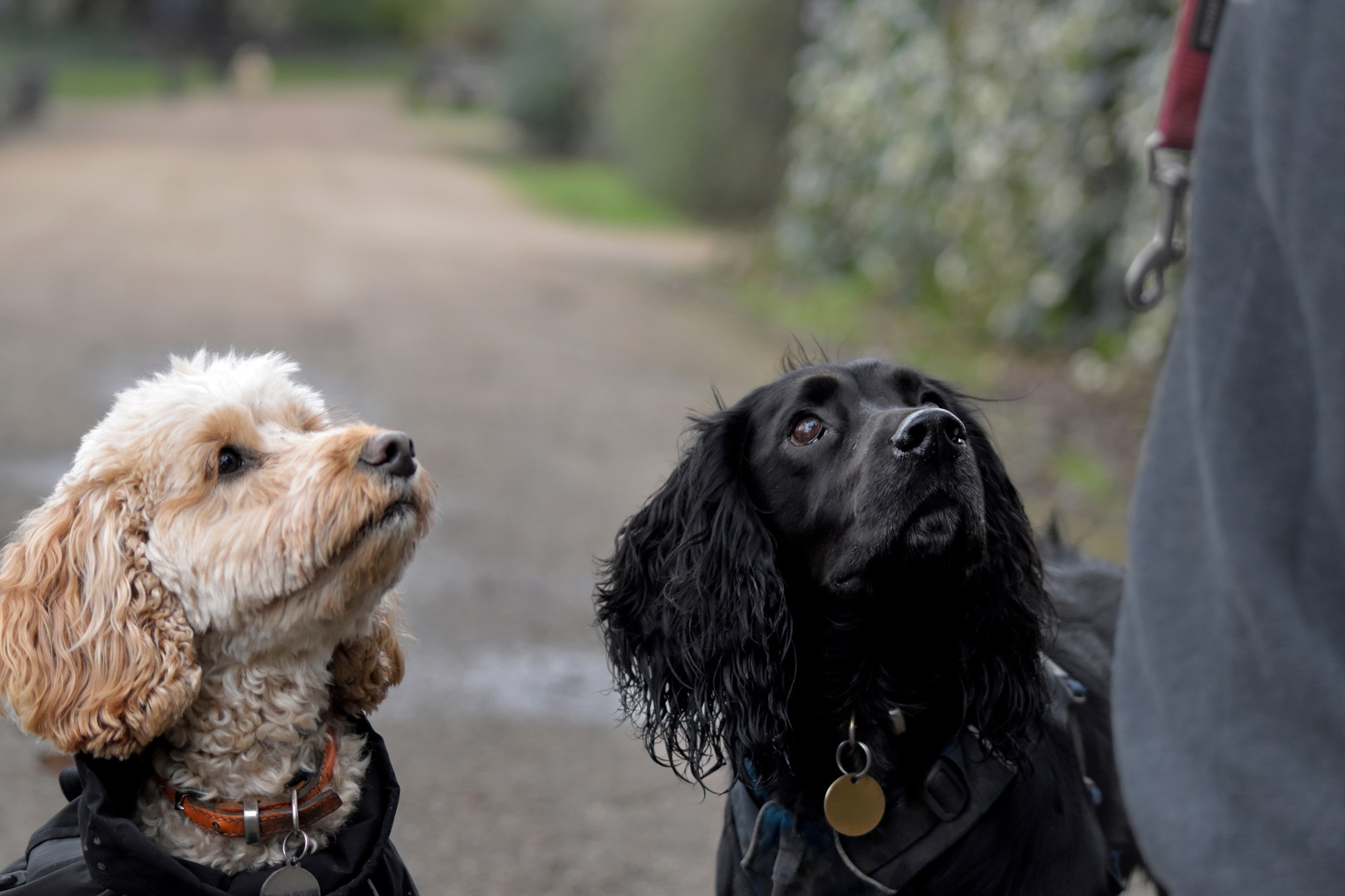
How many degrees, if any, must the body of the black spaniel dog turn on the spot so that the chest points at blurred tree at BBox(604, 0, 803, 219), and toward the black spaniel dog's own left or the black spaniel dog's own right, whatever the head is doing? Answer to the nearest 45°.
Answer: approximately 180°

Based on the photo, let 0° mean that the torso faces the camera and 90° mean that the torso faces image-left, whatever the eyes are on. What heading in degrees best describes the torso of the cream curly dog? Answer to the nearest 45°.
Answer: approximately 315°

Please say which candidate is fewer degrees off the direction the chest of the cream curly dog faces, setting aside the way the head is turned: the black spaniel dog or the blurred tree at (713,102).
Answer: the black spaniel dog

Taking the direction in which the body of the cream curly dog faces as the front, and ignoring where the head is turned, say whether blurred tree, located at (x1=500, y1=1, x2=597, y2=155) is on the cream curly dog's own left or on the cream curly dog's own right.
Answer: on the cream curly dog's own left

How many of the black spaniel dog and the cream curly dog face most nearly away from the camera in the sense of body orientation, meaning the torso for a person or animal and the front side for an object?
0

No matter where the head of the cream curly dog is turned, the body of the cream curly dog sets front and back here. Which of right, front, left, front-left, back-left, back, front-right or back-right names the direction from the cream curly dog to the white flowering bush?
left

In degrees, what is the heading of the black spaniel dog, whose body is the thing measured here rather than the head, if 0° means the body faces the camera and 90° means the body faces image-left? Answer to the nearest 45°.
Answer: approximately 0°

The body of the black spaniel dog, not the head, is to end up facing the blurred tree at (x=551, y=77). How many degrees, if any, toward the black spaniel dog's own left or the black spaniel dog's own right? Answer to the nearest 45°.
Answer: approximately 180°
